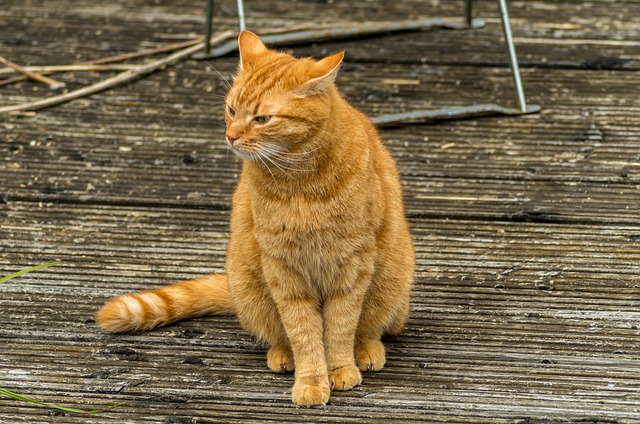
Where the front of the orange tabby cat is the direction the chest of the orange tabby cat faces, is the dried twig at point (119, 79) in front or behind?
behind

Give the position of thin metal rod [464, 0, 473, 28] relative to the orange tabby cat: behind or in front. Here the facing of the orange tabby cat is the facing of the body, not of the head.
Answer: behind

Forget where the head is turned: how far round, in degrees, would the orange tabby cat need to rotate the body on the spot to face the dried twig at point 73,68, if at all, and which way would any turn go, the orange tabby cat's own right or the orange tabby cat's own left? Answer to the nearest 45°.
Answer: approximately 135° to the orange tabby cat's own right

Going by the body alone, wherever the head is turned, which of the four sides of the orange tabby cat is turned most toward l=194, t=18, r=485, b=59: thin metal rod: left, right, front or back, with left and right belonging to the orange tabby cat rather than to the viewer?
back

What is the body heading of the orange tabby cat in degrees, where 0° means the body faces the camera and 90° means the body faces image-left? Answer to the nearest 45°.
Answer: approximately 0°

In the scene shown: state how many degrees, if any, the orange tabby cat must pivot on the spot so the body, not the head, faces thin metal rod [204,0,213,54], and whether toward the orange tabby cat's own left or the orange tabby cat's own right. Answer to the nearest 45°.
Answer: approximately 180°

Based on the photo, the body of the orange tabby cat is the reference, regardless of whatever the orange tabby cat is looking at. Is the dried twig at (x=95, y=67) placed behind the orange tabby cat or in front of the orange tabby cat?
behind
